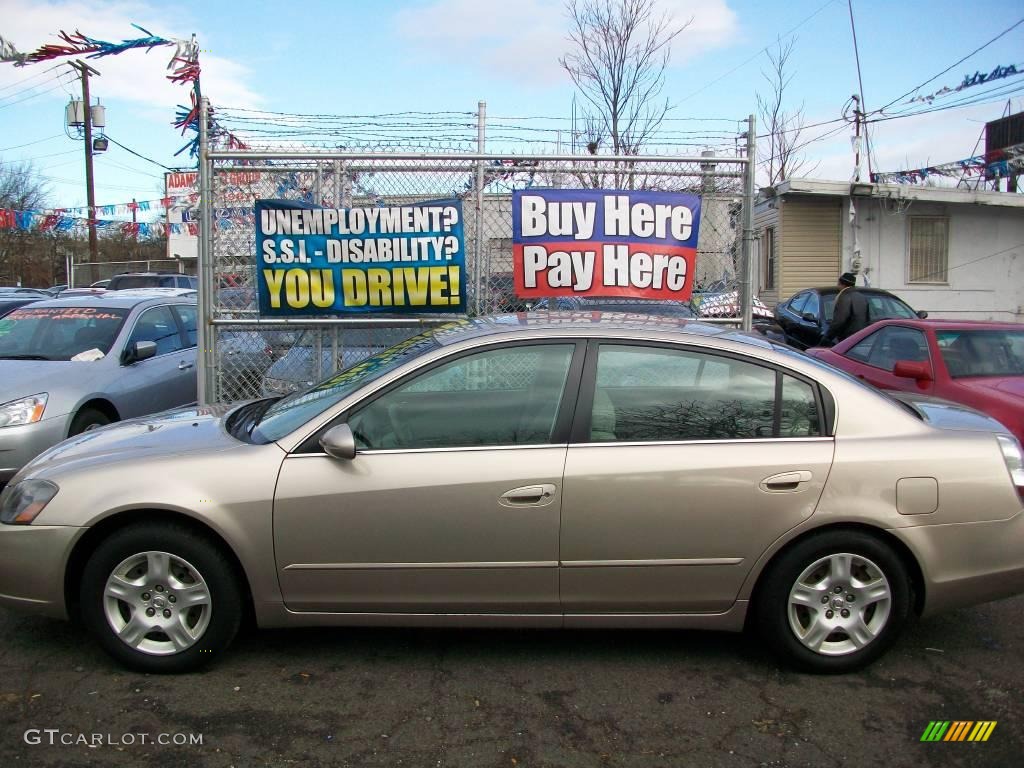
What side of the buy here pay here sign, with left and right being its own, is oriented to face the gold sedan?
front

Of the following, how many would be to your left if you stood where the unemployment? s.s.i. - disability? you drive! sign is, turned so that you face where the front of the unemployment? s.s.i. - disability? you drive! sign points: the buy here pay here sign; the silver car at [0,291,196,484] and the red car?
2

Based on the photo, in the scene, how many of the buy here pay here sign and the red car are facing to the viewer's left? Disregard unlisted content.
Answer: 0

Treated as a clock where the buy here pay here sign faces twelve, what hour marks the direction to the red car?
The red car is roughly at 9 o'clock from the buy here pay here sign.

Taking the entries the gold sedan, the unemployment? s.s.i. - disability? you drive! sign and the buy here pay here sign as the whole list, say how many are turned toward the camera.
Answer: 2

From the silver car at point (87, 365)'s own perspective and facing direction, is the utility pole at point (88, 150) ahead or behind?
behind

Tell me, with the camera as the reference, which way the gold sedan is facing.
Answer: facing to the left of the viewer

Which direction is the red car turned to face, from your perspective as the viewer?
facing the viewer and to the right of the viewer

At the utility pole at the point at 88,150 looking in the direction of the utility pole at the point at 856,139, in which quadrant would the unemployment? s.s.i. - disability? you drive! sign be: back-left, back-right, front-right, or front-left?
front-right

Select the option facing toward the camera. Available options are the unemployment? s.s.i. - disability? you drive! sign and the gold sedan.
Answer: the unemployment? s.s.i. - disability? you drive! sign

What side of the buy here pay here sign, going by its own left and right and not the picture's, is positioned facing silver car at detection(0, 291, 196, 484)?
right

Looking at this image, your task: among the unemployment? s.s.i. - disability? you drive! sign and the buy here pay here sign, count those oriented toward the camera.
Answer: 2

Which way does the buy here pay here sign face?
toward the camera

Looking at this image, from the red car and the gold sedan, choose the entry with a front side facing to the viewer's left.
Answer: the gold sedan

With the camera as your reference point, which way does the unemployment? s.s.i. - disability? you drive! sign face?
facing the viewer
